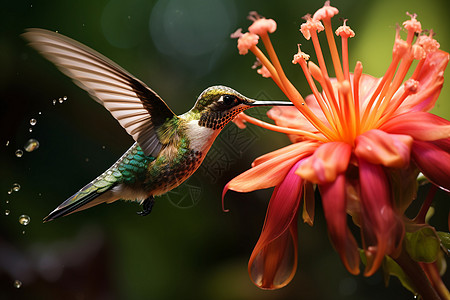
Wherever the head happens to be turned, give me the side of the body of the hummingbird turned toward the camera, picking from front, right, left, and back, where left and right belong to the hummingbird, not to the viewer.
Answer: right
